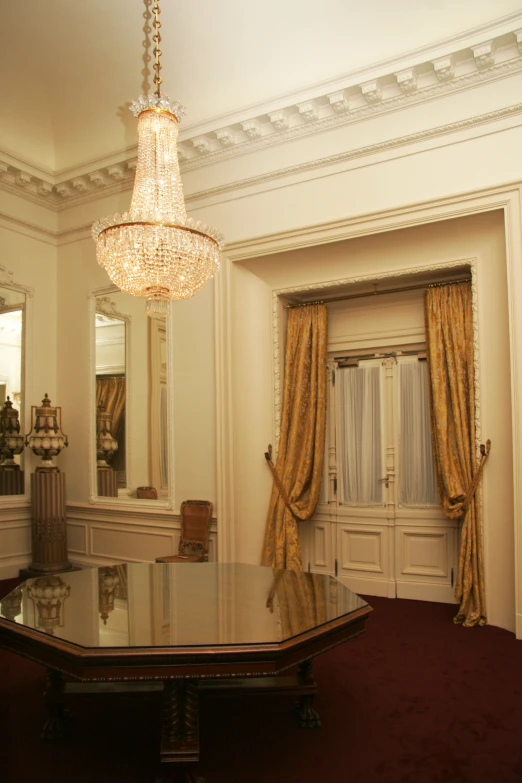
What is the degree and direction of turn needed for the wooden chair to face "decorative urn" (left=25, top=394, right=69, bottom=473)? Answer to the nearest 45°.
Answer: approximately 90° to its right

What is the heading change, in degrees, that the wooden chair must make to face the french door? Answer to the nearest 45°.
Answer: approximately 135° to its left

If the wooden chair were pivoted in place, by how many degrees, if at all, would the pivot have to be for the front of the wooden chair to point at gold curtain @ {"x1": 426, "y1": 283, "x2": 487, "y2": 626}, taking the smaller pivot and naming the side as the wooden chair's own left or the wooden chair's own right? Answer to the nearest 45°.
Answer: approximately 90° to the wooden chair's own left

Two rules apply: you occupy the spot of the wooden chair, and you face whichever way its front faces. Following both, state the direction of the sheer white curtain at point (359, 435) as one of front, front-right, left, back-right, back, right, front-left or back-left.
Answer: back-left

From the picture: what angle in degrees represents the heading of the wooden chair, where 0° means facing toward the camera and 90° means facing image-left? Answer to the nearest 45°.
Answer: approximately 45°
